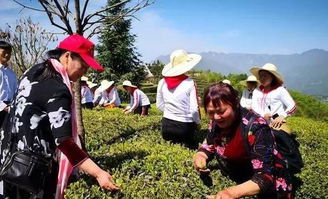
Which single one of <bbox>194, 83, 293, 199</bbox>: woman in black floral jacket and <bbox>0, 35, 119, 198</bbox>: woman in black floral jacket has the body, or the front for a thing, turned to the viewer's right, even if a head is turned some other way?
<bbox>0, 35, 119, 198</bbox>: woman in black floral jacket

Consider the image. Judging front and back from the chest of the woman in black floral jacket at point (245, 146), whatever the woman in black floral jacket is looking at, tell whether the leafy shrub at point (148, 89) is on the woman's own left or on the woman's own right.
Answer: on the woman's own right

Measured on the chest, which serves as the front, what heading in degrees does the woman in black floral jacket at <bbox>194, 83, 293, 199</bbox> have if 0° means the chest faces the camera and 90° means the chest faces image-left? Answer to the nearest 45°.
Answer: approximately 45°

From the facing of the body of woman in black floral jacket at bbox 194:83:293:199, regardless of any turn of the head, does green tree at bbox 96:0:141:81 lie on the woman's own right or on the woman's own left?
on the woman's own right

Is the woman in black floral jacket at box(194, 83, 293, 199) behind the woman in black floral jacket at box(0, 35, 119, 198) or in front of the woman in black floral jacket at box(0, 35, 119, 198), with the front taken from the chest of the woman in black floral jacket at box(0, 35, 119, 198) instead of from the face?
in front

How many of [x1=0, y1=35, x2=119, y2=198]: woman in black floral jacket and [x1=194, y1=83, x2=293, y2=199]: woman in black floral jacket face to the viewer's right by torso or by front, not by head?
1

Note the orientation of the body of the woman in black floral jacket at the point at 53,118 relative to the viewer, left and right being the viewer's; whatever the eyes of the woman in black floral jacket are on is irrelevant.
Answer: facing to the right of the viewer

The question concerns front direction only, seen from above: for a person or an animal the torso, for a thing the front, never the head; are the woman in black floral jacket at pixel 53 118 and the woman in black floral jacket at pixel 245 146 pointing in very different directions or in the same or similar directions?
very different directions
